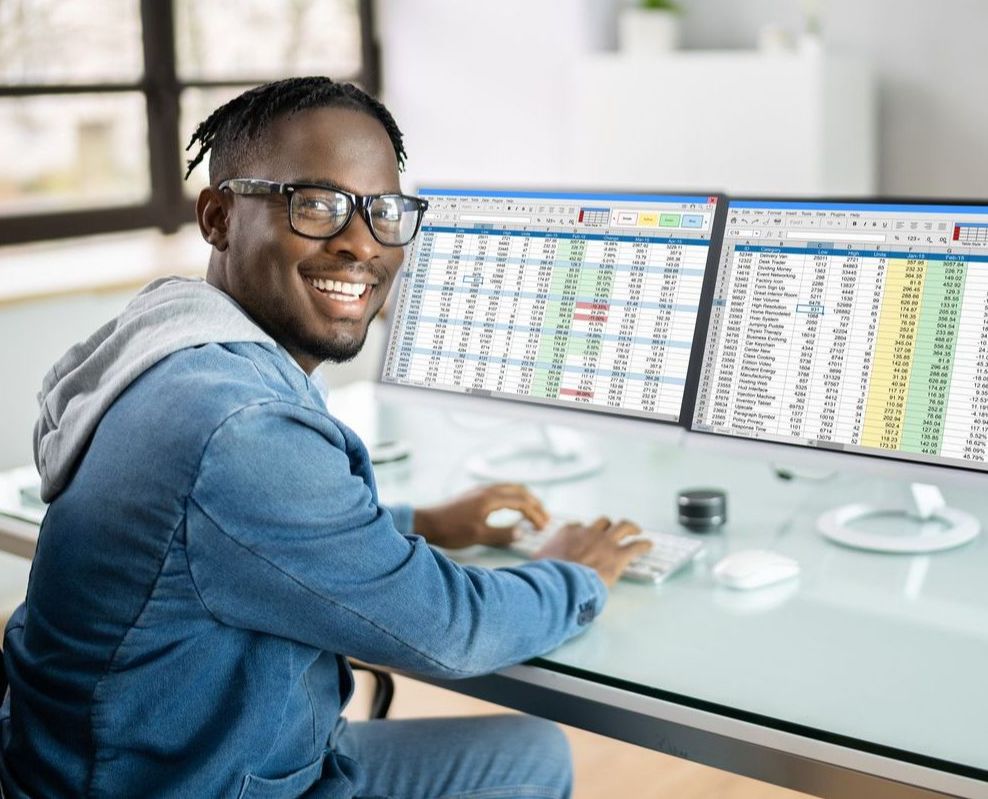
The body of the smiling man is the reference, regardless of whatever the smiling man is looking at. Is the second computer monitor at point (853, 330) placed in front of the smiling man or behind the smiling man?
in front

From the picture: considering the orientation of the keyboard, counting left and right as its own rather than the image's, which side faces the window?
right

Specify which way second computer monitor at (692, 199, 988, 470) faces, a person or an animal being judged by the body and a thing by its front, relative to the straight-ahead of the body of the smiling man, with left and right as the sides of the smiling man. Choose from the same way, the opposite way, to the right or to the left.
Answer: the opposite way

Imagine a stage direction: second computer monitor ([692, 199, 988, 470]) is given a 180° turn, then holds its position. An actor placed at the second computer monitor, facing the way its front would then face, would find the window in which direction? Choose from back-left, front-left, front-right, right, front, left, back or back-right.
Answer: left

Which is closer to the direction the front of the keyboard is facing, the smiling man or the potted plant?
the smiling man

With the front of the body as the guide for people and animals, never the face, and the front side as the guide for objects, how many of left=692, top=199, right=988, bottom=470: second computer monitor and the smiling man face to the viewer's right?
1

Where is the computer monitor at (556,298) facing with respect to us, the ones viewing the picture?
facing the viewer and to the left of the viewer

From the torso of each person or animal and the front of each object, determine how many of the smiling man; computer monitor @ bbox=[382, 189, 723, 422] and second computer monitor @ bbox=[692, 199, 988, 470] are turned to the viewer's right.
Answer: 1

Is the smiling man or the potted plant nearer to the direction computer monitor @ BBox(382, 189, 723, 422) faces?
the smiling man

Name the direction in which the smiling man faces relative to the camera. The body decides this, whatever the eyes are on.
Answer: to the viewer's right

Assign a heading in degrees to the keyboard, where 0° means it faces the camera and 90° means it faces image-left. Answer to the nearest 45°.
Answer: approximately 45°

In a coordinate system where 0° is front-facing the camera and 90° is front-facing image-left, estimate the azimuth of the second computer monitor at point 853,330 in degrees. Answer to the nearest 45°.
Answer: approximately 45°

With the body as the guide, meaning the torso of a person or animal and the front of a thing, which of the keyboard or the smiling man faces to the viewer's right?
the smiling man

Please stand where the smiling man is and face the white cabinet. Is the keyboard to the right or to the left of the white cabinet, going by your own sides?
right
